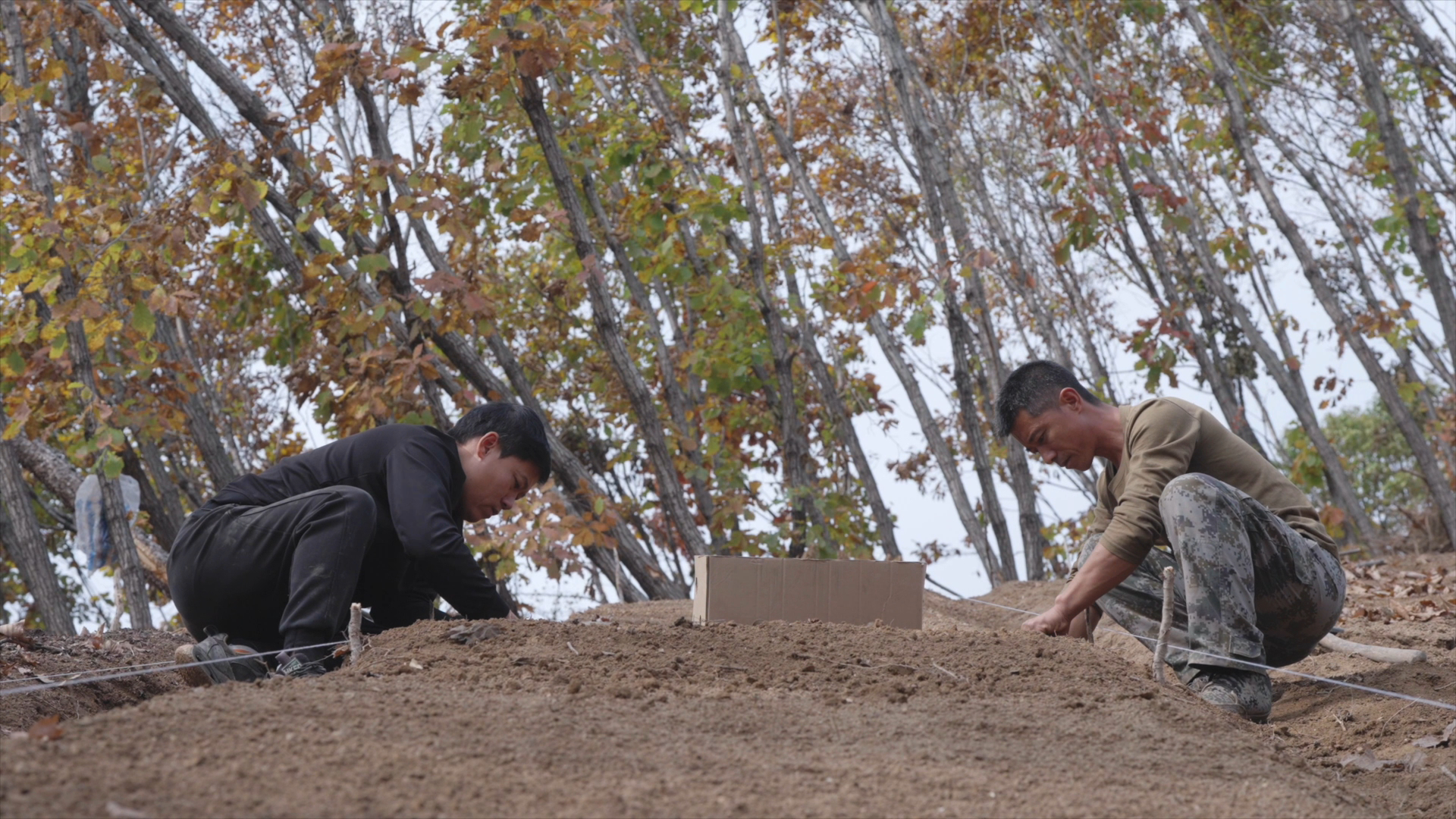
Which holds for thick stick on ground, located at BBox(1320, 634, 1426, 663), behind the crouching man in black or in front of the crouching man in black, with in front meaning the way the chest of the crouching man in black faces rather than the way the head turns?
in front

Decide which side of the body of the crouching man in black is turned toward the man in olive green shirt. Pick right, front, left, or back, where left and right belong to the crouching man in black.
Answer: front

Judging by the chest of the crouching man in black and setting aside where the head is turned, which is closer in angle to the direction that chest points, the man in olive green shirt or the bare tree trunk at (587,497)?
the man in olive green shirt

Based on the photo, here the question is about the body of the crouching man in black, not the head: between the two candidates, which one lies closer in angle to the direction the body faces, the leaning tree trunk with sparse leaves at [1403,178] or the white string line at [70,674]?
the leaning tree trunk with sparse leaves

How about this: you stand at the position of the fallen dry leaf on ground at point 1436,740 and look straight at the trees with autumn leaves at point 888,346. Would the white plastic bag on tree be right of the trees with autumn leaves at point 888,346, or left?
left

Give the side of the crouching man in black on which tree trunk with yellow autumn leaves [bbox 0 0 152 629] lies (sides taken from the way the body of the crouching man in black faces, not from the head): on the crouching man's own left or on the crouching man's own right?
on the crouching man's own left

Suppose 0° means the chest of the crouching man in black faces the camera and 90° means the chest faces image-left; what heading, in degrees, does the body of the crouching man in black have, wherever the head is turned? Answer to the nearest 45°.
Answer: approximately 270°
